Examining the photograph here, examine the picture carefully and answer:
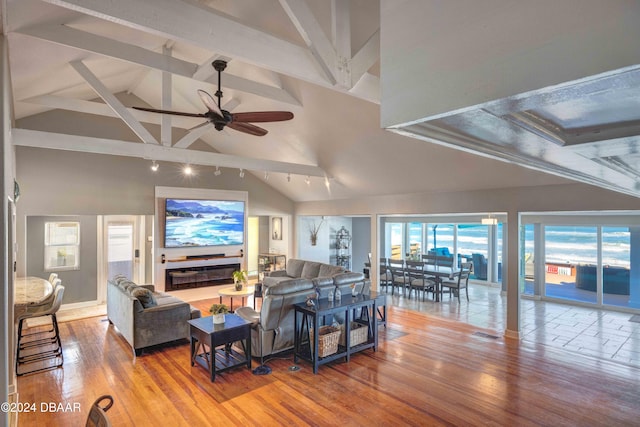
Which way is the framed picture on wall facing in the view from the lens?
facing the viewer

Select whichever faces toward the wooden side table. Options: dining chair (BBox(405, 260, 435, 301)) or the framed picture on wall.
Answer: the framed picture on wall

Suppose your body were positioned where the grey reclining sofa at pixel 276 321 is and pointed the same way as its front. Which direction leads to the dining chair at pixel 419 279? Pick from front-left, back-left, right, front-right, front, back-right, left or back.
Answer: right

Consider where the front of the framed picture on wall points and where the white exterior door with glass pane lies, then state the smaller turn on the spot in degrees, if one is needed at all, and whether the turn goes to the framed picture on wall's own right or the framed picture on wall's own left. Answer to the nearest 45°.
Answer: approximately 45° to the framed picture on wall's own right

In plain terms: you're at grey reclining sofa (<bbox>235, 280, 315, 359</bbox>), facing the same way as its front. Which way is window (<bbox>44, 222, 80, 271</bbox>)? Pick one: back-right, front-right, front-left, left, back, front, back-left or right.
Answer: front

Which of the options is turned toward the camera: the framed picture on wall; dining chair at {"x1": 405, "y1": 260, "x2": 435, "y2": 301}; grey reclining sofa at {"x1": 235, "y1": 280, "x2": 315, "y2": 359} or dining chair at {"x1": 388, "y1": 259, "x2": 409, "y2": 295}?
the framed picture on wall

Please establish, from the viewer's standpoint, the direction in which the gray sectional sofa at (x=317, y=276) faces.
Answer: facing the viewer and to the left of the viewer

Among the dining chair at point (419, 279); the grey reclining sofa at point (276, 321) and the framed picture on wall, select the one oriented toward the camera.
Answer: the framed picture on wall

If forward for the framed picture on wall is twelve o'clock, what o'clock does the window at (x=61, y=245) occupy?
The window is roughly at 2 o'clock from the framed picture on wall.

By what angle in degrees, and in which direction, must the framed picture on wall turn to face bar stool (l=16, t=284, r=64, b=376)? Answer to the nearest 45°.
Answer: approximately 45° to its right

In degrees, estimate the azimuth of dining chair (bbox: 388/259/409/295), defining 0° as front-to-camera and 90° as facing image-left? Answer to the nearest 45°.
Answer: approximately 225°

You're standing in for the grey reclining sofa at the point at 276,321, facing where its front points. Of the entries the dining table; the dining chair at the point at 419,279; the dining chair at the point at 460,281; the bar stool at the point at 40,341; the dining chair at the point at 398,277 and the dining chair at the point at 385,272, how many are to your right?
5

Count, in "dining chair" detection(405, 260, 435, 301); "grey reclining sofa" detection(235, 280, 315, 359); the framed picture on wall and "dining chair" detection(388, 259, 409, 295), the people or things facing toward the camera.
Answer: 1

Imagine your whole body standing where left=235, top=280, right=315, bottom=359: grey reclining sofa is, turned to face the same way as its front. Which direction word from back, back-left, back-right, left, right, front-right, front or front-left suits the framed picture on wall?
front-right
